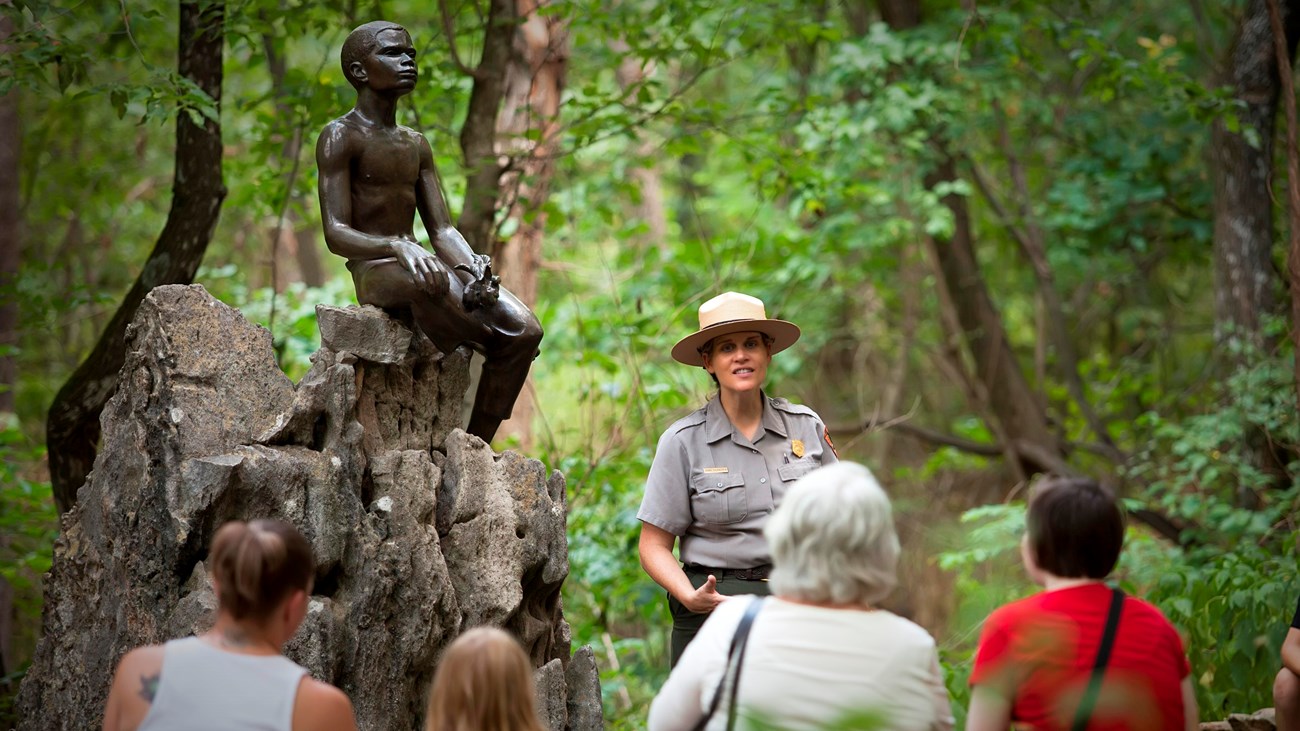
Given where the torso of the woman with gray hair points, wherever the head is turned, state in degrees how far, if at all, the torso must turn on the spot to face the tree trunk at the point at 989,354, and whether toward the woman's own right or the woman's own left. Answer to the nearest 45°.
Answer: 0° — they already face it

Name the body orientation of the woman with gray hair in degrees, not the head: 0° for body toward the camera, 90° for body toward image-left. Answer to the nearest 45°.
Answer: approximately 180°

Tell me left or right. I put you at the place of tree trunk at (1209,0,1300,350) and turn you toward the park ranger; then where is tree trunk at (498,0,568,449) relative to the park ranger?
right

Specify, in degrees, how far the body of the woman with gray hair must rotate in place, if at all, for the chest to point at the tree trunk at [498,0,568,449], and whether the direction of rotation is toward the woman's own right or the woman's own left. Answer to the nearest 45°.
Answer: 0° — they already face it

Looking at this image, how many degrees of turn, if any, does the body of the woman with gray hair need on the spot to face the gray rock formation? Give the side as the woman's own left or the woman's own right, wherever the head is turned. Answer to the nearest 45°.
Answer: approximately 45° to the woman's own left

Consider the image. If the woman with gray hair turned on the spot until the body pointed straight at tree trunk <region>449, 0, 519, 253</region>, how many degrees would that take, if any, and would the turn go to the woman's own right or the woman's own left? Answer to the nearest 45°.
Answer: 0° — they already face it

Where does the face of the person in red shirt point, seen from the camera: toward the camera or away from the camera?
away from the camera

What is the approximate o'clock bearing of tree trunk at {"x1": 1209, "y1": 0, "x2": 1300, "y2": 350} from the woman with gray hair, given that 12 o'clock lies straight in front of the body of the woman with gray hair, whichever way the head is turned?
The tree trunk is roughly at 1 o'clock from the woman with gray hair.

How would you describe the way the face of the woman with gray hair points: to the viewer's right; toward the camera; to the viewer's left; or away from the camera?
away from the camera
